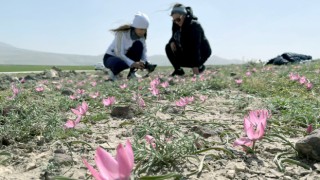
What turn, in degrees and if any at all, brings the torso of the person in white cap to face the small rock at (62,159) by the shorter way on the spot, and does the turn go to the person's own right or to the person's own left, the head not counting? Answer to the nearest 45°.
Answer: approximately 45° to the person's own right

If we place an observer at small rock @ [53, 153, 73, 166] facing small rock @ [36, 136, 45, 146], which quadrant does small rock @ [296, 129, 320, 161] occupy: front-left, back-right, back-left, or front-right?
back-right

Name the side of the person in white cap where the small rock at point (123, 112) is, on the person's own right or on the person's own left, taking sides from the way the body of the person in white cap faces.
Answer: on the person's own right

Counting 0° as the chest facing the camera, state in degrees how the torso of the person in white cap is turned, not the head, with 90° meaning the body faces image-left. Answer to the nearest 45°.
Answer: approximately 315°

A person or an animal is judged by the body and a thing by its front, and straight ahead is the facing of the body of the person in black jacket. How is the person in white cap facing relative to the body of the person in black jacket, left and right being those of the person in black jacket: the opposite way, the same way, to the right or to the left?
to the left

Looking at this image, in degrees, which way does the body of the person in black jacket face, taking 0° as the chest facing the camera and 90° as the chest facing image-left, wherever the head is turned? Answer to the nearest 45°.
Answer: approximately 45°

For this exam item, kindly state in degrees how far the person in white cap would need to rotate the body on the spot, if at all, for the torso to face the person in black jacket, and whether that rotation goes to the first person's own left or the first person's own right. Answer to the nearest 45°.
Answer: approximately 45° to the first person's own left

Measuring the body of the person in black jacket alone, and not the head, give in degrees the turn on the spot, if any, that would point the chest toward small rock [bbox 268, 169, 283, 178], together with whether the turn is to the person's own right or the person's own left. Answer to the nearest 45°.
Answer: approximately 45° to the person's own left
